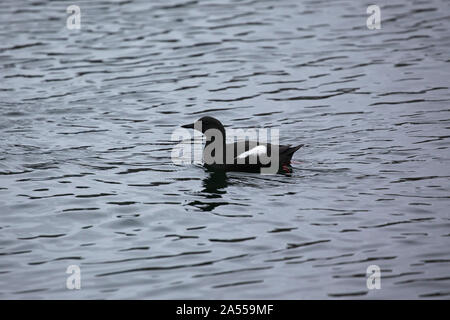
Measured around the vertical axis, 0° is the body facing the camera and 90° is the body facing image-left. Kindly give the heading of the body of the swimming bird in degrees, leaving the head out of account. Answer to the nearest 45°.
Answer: approximately 90°
